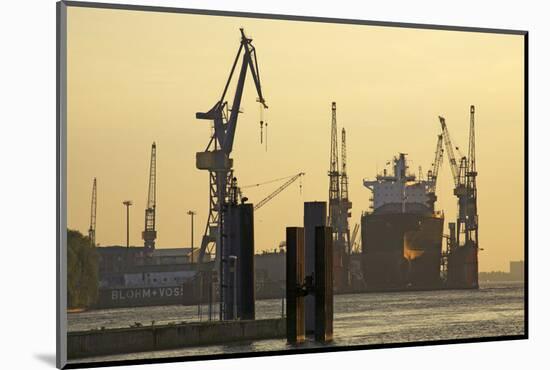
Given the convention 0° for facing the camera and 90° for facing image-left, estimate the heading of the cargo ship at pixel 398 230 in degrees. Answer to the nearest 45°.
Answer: approximately 0°

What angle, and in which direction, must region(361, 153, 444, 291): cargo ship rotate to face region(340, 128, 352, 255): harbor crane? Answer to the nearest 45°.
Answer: approximately 45° to its right

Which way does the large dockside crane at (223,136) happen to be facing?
to the viewer's right

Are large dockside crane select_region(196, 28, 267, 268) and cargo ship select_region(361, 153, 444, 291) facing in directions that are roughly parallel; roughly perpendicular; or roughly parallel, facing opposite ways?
roughly perpendicular

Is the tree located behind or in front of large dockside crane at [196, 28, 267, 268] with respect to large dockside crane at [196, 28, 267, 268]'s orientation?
behind

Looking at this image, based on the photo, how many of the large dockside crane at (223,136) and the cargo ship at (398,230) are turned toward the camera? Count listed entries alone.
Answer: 1
